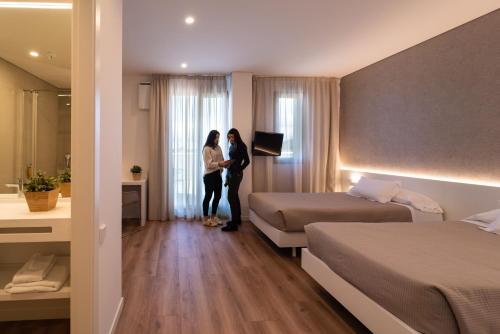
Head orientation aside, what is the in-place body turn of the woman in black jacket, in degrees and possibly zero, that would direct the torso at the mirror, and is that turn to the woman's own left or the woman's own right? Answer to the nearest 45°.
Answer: approximately 45° to the woman's own left

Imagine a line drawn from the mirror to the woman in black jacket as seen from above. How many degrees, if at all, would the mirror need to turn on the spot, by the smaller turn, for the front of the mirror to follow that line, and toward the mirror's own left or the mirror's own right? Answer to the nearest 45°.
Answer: approximately 135° to the mirror's own left

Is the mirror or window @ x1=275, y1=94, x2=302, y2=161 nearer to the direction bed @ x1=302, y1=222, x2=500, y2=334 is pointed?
the mirror

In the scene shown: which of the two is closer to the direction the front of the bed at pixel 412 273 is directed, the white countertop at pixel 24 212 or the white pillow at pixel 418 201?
the white countertop

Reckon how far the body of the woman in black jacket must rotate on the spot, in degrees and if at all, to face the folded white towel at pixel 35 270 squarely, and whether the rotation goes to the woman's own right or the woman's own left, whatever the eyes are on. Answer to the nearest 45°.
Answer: approximately 90° to the woman's own left

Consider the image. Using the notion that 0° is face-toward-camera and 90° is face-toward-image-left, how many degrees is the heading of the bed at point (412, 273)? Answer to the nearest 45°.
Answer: approximately 45°

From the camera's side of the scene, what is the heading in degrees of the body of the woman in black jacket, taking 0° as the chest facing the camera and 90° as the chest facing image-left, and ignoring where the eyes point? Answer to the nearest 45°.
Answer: approximately 90°

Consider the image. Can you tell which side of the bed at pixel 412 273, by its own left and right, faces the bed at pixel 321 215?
right

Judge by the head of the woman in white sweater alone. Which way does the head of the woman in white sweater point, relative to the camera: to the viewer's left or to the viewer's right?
to the viewer's right

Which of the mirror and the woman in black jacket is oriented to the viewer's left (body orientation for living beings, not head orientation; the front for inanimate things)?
the woman in black jacket
